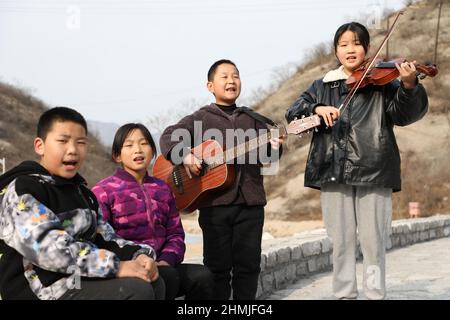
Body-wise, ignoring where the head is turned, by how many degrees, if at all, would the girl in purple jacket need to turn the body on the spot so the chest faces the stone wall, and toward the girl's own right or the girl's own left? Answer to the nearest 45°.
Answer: approximately 90° to the girl's own left

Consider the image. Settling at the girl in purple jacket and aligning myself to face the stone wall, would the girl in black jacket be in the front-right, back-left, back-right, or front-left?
front-right

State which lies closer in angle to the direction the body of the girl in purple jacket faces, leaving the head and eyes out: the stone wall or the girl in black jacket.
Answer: the girl in black jacket

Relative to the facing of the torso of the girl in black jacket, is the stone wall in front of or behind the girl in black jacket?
behind

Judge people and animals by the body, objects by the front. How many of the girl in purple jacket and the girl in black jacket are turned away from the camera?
0

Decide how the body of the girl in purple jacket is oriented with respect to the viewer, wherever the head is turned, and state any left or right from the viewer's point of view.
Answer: facing the viewer and to the right of the viewer

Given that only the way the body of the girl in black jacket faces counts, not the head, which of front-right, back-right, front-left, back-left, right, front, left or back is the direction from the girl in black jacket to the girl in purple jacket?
front-right

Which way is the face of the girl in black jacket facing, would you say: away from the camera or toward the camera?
toward the camera

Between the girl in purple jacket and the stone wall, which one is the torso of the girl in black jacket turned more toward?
the girl in purple jacket

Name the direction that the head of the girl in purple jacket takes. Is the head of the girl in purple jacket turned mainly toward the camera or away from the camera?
toward the camera

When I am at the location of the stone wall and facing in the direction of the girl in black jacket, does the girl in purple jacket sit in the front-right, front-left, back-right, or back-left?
front-right

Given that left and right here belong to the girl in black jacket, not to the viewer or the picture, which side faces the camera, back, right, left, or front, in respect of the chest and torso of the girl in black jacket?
front
